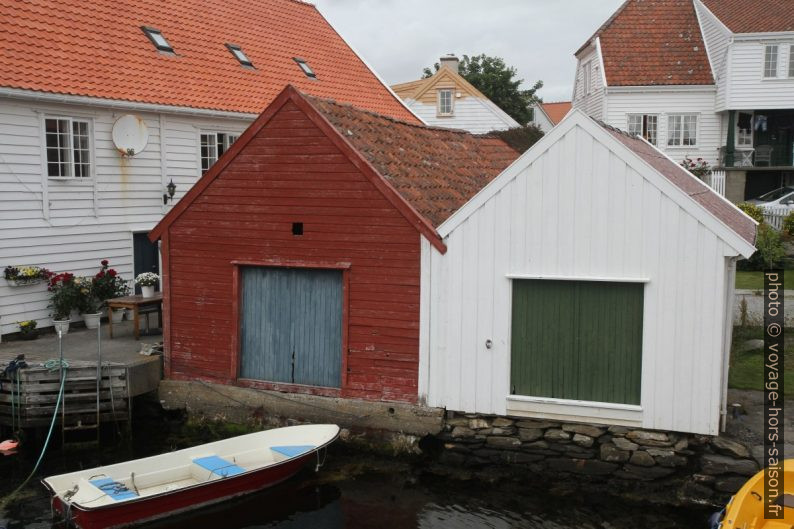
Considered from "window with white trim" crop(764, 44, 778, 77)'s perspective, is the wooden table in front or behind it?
in front

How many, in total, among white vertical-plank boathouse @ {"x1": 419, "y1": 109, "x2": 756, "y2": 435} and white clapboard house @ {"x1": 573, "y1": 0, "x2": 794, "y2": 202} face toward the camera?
2

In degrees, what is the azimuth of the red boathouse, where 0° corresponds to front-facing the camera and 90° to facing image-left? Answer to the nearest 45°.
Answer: approximately 45°

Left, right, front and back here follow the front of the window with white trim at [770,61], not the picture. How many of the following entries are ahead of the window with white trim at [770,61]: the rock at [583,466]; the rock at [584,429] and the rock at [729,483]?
3

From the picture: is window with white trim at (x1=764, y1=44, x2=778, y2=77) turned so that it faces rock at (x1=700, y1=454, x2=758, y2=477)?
yes

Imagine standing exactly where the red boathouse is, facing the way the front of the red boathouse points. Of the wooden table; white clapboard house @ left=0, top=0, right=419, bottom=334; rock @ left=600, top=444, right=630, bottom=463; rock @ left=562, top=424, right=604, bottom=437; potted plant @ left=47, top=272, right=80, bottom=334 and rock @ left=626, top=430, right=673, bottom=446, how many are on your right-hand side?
3

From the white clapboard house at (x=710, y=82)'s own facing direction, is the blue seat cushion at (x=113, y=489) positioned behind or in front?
in front

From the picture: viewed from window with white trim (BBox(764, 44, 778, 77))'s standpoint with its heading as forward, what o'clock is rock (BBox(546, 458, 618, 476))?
The rock is roughly at 12 o'clock from the window with white trim.

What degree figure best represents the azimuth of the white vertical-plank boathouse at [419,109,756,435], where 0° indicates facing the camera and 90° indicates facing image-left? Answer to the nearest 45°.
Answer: approximately 0°

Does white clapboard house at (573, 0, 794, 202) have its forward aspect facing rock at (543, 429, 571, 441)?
yes

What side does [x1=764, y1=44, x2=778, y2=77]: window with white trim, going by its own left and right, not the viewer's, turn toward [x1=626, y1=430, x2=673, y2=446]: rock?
front

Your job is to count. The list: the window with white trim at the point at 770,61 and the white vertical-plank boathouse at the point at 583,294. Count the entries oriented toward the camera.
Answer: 2

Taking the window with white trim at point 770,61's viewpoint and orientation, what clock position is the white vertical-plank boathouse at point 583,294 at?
The white vertical-plank boathouse is roughly at 12 o'clock from the window with white trim.

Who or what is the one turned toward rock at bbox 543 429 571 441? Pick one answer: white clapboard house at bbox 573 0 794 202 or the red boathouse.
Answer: the white clapboard house

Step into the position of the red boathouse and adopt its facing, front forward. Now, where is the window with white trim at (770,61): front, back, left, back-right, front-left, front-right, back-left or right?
back
